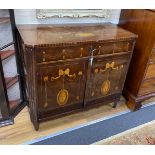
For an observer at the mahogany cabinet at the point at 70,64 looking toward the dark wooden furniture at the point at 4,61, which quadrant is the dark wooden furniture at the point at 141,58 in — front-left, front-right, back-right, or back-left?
back-right

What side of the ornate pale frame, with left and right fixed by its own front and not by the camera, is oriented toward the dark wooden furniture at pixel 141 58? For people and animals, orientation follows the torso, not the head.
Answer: left

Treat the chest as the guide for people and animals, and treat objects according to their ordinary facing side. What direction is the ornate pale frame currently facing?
toward the camera

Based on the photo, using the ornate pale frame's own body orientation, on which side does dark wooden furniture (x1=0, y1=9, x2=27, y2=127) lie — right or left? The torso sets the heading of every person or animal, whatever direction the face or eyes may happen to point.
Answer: on its right
